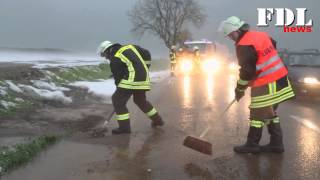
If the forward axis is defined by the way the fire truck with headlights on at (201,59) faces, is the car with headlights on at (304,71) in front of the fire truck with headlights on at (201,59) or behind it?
in front

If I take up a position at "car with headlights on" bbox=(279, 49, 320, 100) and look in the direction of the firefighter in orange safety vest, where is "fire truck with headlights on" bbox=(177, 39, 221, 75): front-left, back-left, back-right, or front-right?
back-right

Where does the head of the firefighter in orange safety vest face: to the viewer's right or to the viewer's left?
to the viewer's left

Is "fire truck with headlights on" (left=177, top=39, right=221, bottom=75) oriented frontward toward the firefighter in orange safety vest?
yes

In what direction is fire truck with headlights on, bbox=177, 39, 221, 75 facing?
toward the camera
